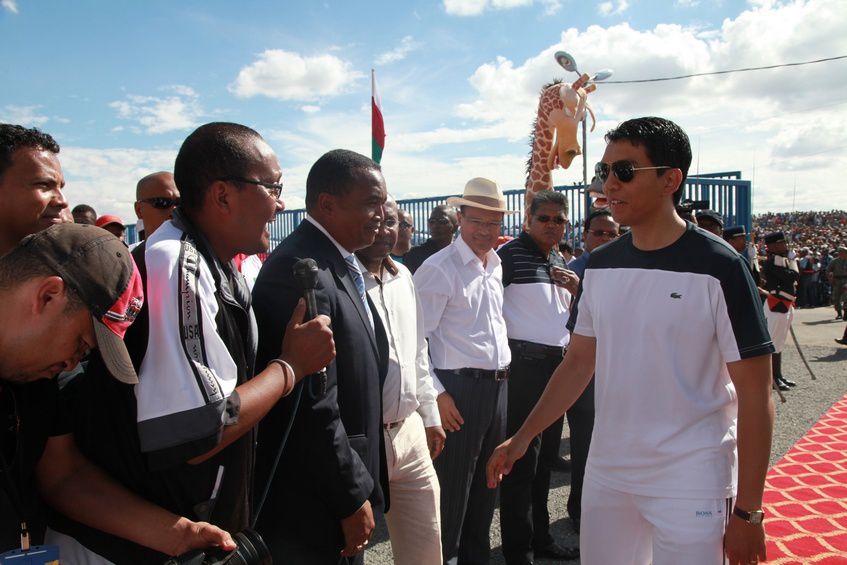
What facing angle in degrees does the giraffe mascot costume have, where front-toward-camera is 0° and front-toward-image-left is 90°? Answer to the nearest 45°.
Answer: approximately 315°

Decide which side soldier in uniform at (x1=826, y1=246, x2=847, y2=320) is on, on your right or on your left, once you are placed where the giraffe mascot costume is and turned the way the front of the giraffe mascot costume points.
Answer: on your left

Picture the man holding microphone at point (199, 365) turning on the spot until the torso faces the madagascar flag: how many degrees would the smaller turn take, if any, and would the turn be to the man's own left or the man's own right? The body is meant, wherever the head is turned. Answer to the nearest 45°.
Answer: approximately 90° to the man's own left

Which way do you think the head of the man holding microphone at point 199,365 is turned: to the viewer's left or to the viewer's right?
to the viewer's right

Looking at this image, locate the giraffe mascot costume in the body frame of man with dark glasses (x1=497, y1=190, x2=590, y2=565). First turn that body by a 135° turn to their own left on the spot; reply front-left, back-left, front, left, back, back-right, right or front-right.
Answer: front

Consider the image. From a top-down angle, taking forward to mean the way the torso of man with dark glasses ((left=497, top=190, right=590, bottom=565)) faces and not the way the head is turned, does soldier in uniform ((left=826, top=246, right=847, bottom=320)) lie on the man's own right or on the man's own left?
on the man's own left

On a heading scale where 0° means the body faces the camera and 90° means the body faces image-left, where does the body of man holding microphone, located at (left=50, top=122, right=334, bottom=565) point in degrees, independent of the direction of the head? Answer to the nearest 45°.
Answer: approximately 270°
